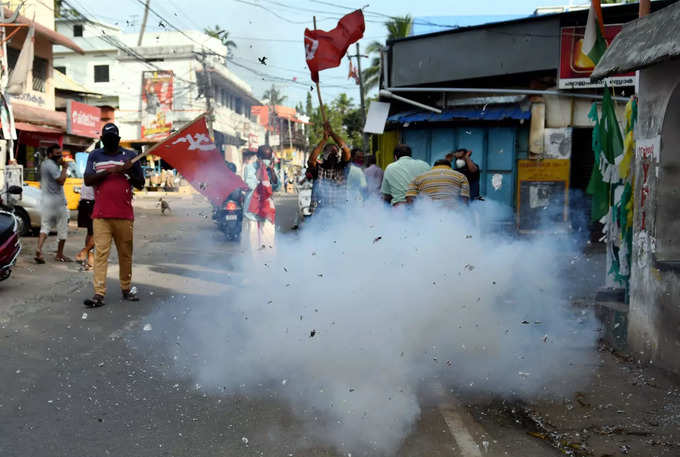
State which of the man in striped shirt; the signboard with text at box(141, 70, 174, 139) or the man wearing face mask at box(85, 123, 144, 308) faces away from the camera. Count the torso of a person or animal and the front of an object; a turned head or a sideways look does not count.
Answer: the man in striped shirt

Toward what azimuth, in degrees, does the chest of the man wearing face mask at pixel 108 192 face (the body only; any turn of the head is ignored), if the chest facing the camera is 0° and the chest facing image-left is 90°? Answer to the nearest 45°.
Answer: approximately 0°

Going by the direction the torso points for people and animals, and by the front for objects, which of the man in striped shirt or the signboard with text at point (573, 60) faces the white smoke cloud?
the signboard with text

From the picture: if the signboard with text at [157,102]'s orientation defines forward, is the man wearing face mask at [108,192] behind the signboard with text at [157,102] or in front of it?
in front

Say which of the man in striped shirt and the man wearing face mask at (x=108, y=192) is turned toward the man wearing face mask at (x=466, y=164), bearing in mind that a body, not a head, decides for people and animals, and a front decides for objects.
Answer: the man in striped shirt

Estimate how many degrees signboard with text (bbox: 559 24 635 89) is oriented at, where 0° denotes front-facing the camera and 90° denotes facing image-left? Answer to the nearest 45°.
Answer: approximately 0°

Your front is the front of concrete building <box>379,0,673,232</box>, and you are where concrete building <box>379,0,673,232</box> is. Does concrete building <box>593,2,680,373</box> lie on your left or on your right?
on your left

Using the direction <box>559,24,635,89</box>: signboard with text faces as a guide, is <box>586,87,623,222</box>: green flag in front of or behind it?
in front

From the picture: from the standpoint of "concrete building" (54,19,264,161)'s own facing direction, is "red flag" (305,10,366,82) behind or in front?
in front

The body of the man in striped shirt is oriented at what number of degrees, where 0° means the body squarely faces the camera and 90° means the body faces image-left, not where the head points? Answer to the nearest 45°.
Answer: approximately 180°

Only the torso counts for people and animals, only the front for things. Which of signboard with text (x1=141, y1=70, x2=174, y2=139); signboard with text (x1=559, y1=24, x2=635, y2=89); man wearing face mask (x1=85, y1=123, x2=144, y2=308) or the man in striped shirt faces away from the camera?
the man in striped shirt

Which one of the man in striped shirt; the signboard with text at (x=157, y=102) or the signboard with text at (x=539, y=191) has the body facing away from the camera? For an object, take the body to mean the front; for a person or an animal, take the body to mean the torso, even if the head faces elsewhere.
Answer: the man in striped shirt
